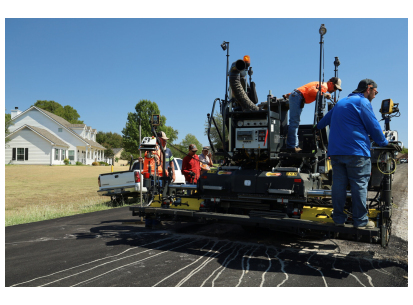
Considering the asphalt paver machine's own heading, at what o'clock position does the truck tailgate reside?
The truck tailgate is roughly at 9 o'clock from the asphalt paver machine.

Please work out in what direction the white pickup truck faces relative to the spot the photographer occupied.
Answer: facing away from the viewer and to the right of the viewer

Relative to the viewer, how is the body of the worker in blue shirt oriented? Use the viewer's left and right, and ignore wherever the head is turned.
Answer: facing away from the viewer and to the right of the viewer

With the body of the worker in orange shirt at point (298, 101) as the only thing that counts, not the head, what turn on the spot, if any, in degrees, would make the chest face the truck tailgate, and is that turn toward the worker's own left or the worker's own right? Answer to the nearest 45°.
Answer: approximately 135° to the worker's own left

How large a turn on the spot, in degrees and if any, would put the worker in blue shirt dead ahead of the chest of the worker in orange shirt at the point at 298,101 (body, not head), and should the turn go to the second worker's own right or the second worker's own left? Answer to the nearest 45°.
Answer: approximately 45° to the second worker's own right

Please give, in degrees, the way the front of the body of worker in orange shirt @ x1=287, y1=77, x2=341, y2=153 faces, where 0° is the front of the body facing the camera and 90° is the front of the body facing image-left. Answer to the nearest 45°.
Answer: approximately 270°

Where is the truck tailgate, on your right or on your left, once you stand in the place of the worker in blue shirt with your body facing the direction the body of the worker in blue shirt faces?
on your left

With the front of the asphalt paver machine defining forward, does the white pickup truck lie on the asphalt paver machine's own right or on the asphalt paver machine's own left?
on the asphalt paver machine's own left

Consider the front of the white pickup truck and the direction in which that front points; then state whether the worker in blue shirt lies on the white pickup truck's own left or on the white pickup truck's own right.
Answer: on the white pickup truck's own right
